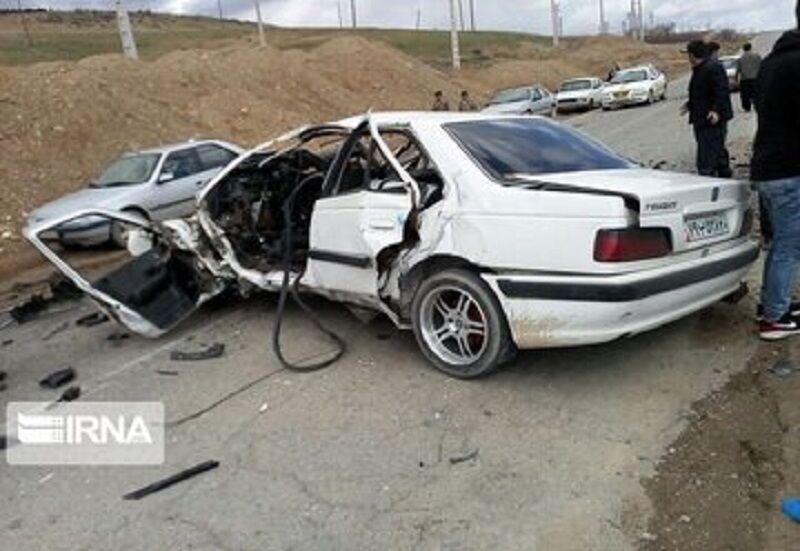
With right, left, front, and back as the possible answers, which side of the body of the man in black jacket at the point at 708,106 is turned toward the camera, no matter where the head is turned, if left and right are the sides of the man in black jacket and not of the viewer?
left

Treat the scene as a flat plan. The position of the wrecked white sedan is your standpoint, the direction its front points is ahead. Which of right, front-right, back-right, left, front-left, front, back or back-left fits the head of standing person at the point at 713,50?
right

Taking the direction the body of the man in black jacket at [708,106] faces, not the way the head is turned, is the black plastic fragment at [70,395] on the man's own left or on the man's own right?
on the man's own left

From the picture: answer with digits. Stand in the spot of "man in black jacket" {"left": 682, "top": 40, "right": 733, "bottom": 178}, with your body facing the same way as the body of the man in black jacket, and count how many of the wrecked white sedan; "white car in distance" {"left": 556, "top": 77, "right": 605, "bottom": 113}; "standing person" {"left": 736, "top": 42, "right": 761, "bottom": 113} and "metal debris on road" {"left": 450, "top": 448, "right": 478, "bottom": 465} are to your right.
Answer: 2

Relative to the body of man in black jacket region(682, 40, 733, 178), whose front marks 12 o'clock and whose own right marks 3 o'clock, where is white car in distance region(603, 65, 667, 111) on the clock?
The white car in distance is roughly at 3 o'clock from the man in black jacket.

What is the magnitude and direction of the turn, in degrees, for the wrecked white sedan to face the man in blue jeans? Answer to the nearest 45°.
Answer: approximately 135° to its right

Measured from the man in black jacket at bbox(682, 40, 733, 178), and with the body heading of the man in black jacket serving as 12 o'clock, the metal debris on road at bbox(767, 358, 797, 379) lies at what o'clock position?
The metal debris on road is roughly at 9 o'clock from the man in black jacket.

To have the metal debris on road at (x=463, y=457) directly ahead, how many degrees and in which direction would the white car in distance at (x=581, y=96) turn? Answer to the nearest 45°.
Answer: approximately 45° to its left

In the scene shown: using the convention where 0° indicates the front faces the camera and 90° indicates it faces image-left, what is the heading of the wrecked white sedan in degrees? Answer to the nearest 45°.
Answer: approximately 135°

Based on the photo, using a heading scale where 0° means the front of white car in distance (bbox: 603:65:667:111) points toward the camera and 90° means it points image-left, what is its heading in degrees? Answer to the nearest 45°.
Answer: approximately 45°

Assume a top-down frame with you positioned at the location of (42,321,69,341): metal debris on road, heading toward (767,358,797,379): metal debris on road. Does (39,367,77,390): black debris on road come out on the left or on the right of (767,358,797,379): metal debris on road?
right
